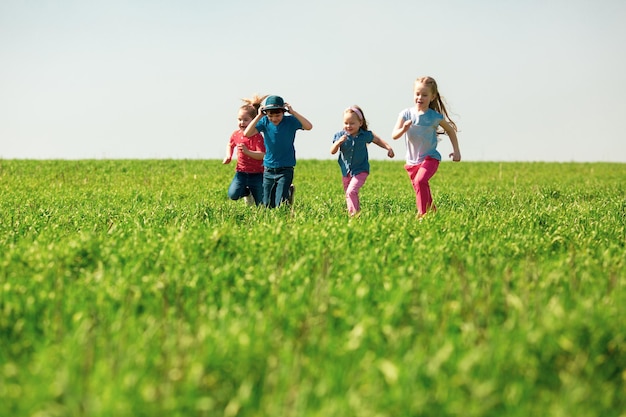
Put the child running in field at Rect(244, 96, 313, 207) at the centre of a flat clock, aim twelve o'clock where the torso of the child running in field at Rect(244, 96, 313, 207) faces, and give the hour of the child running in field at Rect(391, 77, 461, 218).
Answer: the child running in field at Rect(391, 77, 461, 218) is roughly at 9 o'clock from the child running in field at Rect(244, 96, 313, 207).

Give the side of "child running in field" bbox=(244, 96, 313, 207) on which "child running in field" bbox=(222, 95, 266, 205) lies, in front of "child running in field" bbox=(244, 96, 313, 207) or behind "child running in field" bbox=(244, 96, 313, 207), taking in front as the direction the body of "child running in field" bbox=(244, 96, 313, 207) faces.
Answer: behind

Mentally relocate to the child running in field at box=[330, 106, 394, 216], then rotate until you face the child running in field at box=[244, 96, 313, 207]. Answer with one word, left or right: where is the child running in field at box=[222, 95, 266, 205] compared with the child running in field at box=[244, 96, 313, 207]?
right

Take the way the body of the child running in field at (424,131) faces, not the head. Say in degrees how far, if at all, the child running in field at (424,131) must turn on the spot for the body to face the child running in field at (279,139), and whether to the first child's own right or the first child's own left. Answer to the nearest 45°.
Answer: approximately 45° to the first child's own right

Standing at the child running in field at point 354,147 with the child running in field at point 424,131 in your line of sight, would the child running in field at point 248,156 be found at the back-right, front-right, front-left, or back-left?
back-left

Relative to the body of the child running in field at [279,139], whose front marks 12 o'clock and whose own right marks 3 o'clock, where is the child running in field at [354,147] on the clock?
the child running in field at [354,147] is roughly at 9 o'clock from the child running in field at [279,139].
